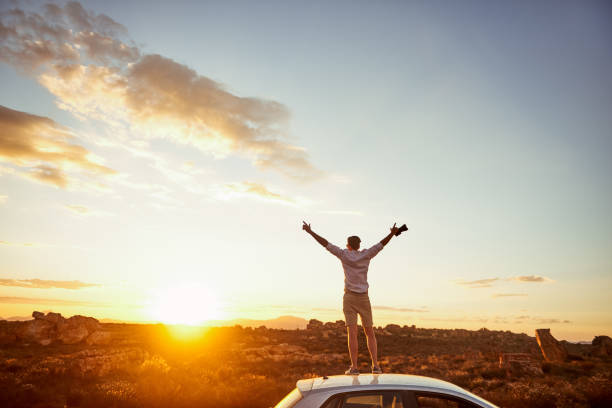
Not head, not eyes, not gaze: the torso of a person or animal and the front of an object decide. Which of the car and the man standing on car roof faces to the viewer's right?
the car

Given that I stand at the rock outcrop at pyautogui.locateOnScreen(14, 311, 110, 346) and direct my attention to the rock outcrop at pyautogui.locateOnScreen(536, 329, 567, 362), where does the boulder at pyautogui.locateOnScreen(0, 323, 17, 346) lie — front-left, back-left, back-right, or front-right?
back-right

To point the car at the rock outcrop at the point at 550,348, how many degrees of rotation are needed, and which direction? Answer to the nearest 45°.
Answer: approximately 90° to its left

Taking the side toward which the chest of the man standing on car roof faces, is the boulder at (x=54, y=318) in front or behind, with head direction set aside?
in front

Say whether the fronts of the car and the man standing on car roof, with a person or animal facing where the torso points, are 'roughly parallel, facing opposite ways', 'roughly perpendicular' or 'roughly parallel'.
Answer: roughly perpendicular

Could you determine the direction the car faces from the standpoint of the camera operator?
facing to the right of the viewer

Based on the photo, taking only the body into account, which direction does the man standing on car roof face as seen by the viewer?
away from the camera

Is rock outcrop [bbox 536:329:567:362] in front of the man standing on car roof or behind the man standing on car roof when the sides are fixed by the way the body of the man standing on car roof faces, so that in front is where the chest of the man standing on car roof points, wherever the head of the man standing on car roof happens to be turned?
in front
